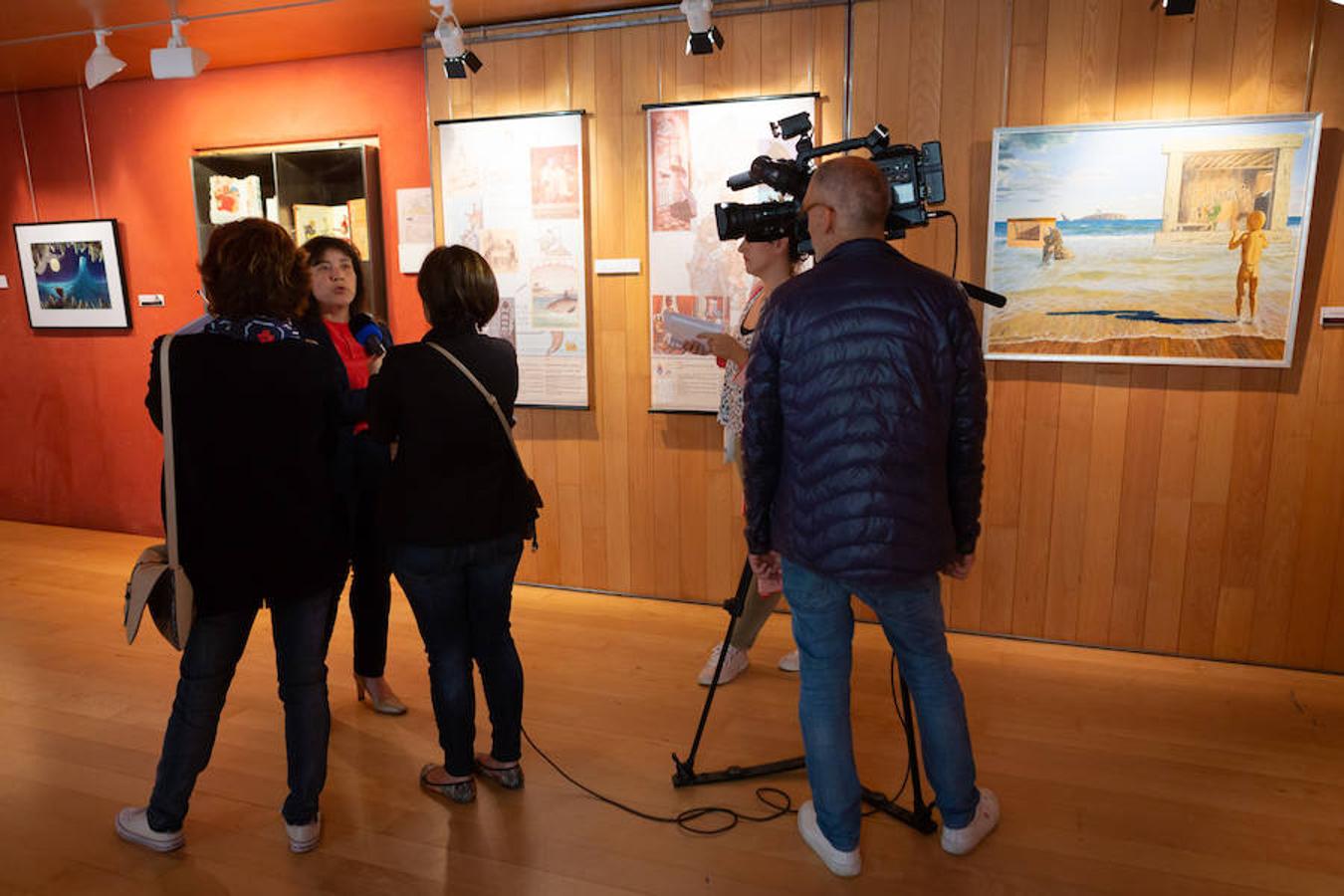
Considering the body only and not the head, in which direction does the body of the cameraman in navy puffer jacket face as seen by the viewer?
away from the camera

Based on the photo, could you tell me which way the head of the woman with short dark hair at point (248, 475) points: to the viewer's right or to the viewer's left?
to the viewer's right

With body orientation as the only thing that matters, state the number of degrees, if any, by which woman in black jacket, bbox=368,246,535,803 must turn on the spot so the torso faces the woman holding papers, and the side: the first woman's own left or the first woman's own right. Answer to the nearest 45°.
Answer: approximately 90° to the first woman's own right

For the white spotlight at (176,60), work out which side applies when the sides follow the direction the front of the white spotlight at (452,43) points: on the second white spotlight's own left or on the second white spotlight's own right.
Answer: on the second white spotlight's own left

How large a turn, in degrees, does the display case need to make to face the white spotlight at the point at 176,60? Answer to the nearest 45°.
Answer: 0° — it already faces it

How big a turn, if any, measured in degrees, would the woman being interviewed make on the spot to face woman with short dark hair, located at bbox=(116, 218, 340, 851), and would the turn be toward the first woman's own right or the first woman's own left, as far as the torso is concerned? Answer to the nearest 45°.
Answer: approximately 45° to the first woman's own right

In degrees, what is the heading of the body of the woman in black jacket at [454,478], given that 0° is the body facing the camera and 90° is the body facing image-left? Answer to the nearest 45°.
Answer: approximately 135°

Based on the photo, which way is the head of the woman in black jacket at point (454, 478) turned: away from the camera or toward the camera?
away from the camera

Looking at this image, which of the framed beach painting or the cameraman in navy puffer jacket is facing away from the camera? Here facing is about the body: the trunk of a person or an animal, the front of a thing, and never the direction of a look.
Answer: the cameraman in navy puffer jacket

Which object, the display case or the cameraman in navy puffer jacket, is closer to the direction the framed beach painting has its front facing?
the cameraman in navy puffer jacket
